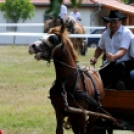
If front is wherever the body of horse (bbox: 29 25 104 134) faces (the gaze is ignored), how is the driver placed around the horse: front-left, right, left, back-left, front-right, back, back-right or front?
back

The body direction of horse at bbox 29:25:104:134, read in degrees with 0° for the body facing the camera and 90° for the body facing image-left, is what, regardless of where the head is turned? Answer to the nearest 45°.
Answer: approximately 45°

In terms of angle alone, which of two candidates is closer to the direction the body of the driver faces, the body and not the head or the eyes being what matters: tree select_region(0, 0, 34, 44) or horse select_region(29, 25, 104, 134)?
the horse

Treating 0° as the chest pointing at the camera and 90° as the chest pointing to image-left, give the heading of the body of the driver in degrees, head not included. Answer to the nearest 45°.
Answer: approximately 45°
